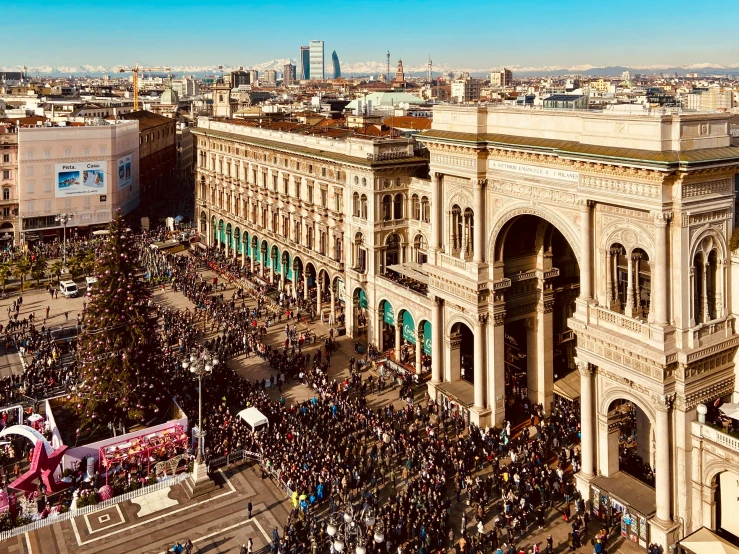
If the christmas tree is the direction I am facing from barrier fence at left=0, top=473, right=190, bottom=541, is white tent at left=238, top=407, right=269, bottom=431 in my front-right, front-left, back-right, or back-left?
front-right

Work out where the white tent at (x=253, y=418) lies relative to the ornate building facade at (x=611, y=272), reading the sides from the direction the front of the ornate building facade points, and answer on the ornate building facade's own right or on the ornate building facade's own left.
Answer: on the ornate building facade's own right

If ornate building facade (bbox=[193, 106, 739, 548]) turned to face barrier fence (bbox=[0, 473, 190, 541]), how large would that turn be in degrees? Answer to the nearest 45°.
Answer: approximately 45° to its right

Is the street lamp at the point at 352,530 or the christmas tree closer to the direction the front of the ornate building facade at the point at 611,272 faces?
the street lamp

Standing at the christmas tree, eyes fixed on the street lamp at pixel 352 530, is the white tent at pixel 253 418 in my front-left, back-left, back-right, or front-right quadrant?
front-left

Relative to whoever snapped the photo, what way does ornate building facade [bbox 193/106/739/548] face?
facing the viewer and to the left of the viewer

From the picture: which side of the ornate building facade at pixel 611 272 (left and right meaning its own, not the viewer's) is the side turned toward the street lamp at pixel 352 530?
front

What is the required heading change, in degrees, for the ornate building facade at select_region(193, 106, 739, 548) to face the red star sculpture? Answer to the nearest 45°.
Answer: approximately 45° to its right

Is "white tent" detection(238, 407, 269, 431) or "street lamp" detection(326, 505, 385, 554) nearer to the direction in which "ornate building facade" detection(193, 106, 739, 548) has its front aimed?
the street lamp
